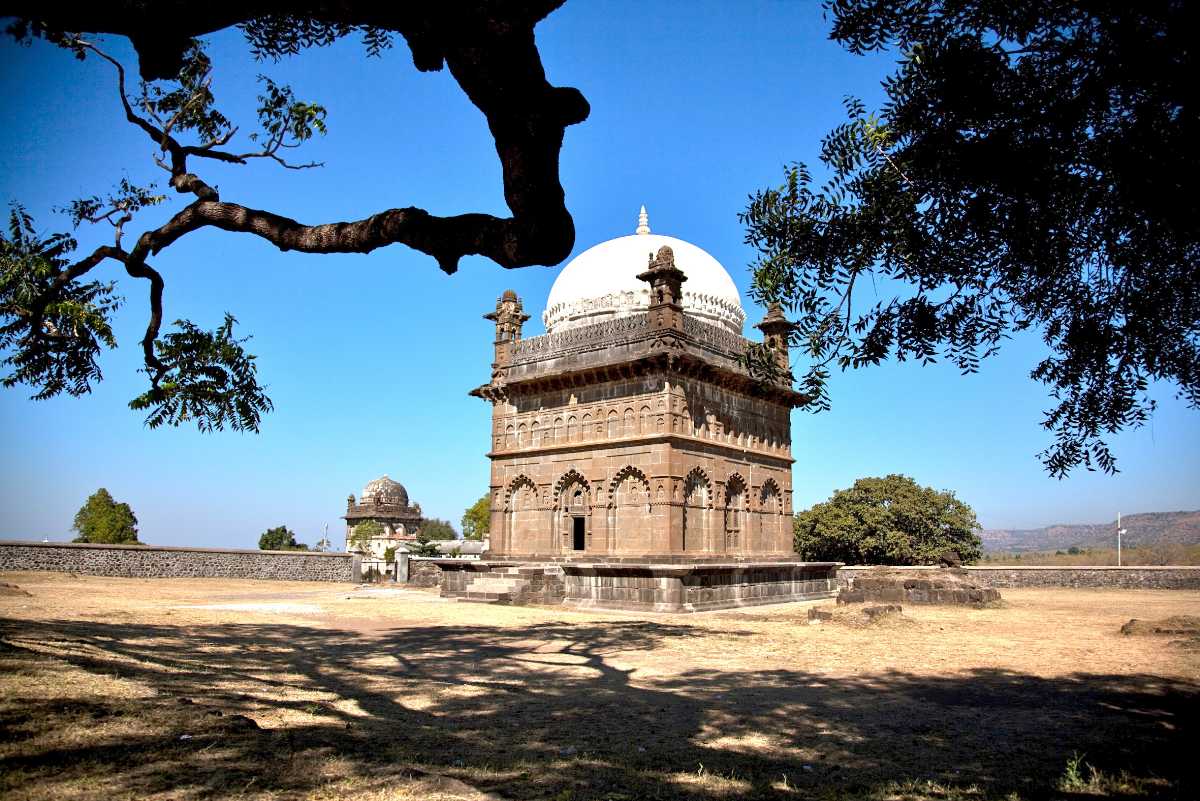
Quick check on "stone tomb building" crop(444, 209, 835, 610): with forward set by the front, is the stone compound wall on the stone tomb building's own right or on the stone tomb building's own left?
on the stone tomb building's own right

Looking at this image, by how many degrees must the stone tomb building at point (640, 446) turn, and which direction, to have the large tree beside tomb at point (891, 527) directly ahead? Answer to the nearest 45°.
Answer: approximately 180°

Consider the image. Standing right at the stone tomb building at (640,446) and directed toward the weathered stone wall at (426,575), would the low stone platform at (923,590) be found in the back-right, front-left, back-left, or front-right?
back-right

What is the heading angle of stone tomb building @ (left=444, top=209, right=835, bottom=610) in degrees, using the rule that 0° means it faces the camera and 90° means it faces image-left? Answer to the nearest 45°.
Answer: approximately 45°

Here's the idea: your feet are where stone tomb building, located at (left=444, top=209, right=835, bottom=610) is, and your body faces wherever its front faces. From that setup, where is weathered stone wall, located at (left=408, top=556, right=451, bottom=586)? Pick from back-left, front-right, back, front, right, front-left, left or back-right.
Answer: right

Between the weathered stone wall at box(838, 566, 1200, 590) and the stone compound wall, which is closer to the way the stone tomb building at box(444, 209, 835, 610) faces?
the stone compound wall

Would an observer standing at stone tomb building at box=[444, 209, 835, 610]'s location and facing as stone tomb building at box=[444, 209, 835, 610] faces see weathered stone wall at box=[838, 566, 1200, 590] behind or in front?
behind

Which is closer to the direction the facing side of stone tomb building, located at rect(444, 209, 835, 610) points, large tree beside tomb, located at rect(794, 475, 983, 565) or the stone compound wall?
the stone compound wall
